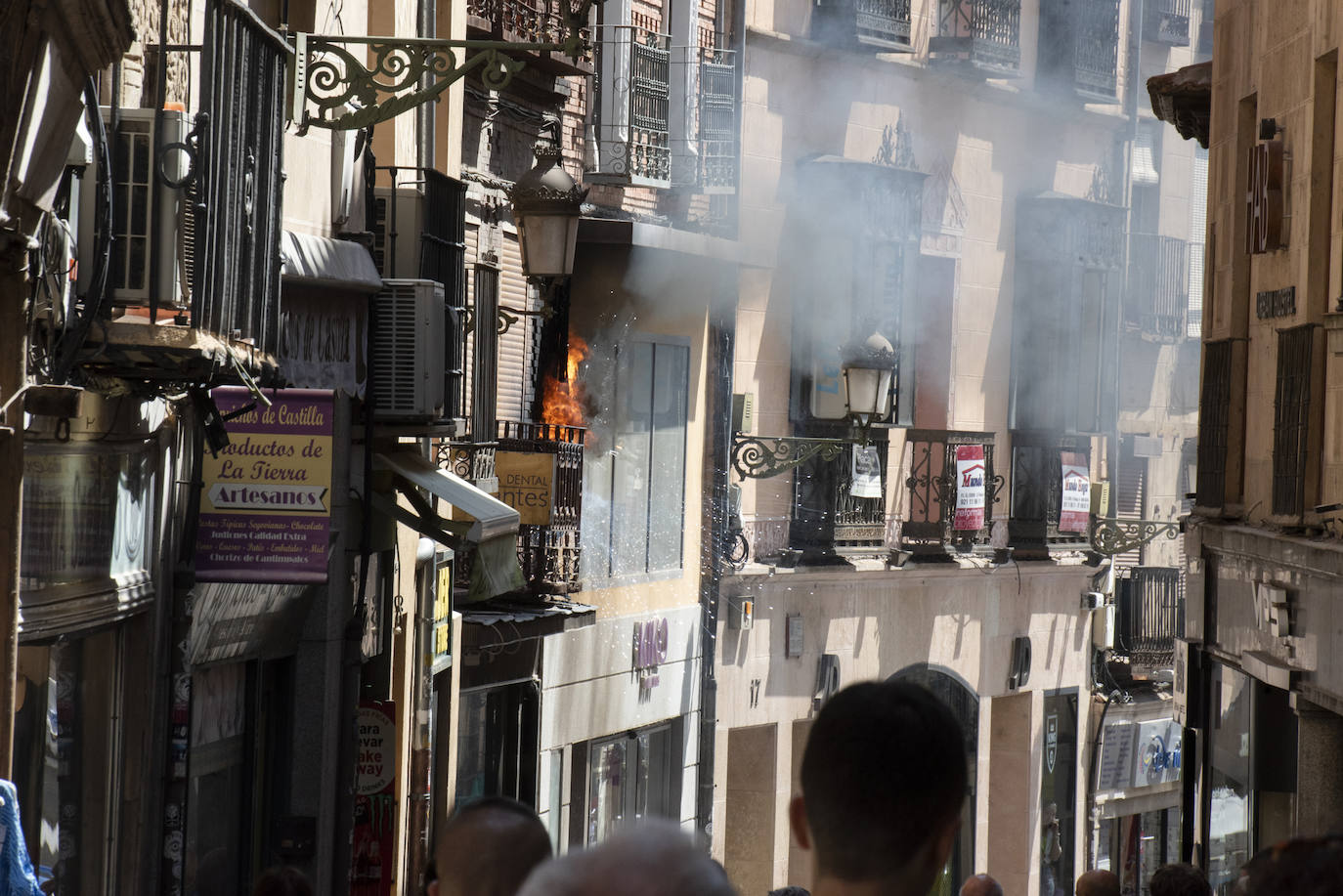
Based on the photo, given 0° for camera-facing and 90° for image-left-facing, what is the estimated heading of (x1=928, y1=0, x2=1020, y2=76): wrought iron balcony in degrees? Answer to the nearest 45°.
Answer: approximately 315°

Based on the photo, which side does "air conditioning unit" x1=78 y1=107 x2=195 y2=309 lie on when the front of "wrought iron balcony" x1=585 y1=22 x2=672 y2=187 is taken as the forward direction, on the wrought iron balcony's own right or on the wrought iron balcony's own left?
on the wrought iron balcony's own right

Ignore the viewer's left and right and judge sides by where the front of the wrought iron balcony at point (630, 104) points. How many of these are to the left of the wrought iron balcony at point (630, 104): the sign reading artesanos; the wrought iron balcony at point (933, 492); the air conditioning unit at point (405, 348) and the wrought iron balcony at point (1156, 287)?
2

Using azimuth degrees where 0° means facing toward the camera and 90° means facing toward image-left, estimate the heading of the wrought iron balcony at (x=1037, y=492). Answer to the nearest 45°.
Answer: approximately 45°

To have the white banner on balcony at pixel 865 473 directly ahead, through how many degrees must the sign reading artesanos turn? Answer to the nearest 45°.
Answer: approximately 135° to its left

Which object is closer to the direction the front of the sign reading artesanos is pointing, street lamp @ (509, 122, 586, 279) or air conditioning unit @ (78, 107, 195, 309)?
the air conditioning unit
